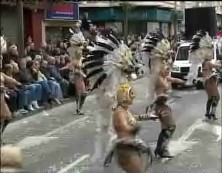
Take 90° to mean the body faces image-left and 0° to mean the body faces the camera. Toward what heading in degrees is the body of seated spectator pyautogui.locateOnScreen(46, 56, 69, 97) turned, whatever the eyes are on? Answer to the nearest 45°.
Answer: approximately 315°

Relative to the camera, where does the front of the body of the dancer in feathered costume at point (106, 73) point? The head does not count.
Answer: to the viewer's right

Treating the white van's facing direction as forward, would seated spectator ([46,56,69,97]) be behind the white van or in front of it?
in front

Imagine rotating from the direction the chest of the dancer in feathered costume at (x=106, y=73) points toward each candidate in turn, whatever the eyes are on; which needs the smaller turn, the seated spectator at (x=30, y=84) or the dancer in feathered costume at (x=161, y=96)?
the dancer in feathered costume

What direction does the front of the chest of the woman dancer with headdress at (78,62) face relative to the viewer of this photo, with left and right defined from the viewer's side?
facing the viewer and to the right of the viewer

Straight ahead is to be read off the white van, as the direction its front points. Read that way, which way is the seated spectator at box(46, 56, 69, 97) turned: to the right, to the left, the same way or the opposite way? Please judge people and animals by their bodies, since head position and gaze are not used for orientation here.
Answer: to the left

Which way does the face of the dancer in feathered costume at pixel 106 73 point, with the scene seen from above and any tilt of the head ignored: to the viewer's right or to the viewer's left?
to the viewer's right

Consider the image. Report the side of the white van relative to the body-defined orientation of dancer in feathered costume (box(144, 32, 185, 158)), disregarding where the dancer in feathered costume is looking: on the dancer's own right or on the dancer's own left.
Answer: on the dancer's own left

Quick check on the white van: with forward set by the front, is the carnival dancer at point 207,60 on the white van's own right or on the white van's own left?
on the white van's own left
